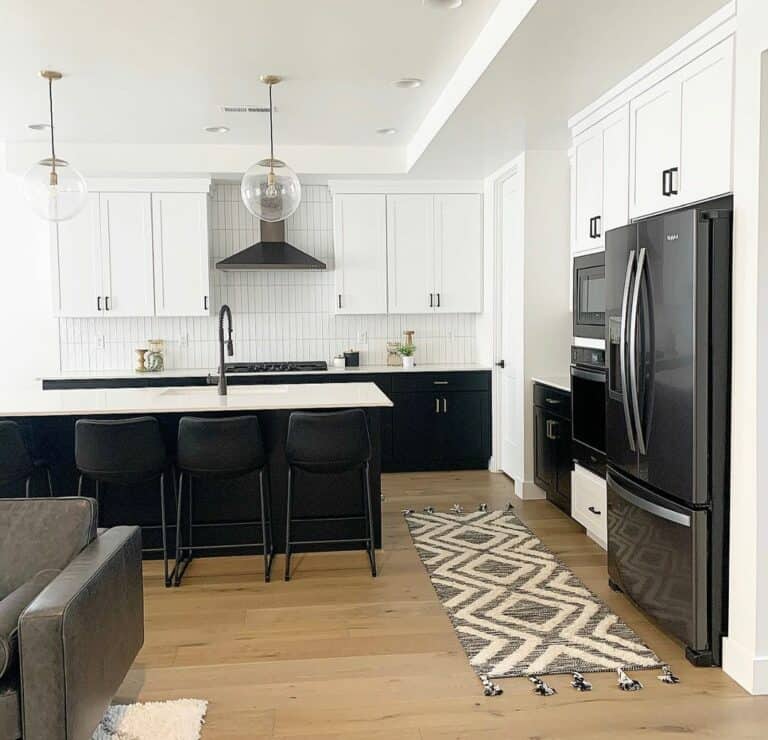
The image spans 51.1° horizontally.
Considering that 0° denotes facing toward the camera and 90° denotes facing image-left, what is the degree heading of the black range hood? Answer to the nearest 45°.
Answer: approximately 0°

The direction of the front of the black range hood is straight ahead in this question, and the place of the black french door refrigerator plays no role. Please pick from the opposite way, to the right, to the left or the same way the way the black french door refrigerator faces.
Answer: to the right

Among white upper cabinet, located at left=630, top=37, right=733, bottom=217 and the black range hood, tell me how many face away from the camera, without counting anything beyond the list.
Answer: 0

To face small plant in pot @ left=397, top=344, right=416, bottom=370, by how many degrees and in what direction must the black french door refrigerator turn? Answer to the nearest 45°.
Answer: approximately 90° to its right

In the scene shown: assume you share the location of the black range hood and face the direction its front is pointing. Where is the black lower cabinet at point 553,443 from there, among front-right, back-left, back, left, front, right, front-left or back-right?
front-left

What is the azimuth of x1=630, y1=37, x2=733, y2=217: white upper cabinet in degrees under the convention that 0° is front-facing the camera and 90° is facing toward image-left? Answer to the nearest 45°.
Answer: approximately 45°

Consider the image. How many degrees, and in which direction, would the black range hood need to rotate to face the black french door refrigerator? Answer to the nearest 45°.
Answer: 0° — it already faces it

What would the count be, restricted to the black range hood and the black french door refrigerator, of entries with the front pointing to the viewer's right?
0

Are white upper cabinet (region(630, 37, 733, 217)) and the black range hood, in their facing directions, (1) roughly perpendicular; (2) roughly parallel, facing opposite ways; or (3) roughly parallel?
roughly perpendicular

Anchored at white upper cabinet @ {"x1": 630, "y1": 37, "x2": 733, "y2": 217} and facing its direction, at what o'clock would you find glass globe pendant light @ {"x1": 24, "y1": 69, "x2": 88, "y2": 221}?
The glass globe pendant light is roughly at 1 o'clock from the white upper cabinet.
